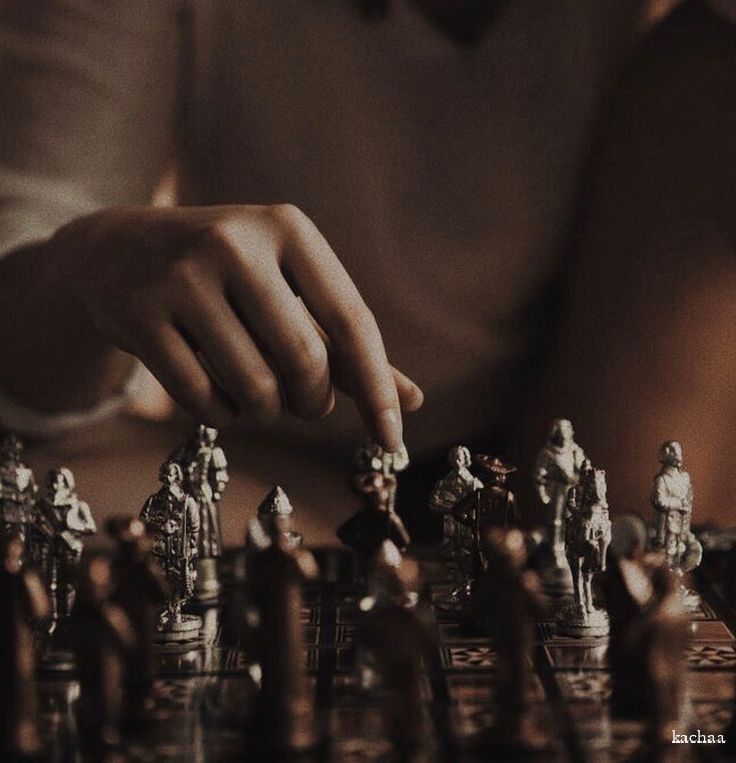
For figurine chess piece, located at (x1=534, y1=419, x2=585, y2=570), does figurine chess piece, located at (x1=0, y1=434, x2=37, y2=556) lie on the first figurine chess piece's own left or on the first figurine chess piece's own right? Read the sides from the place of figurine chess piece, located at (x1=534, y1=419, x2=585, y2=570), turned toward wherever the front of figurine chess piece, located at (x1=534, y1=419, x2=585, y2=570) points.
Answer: on the first figurine chess piece's own right

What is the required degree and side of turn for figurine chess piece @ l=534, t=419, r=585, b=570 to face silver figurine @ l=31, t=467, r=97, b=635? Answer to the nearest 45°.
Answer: approximately 90° to its right

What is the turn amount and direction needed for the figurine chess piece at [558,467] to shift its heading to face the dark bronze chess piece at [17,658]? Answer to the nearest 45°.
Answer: approximately 45° to its right

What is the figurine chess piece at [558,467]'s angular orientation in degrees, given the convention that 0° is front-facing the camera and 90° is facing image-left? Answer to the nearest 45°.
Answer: approximately 0°
